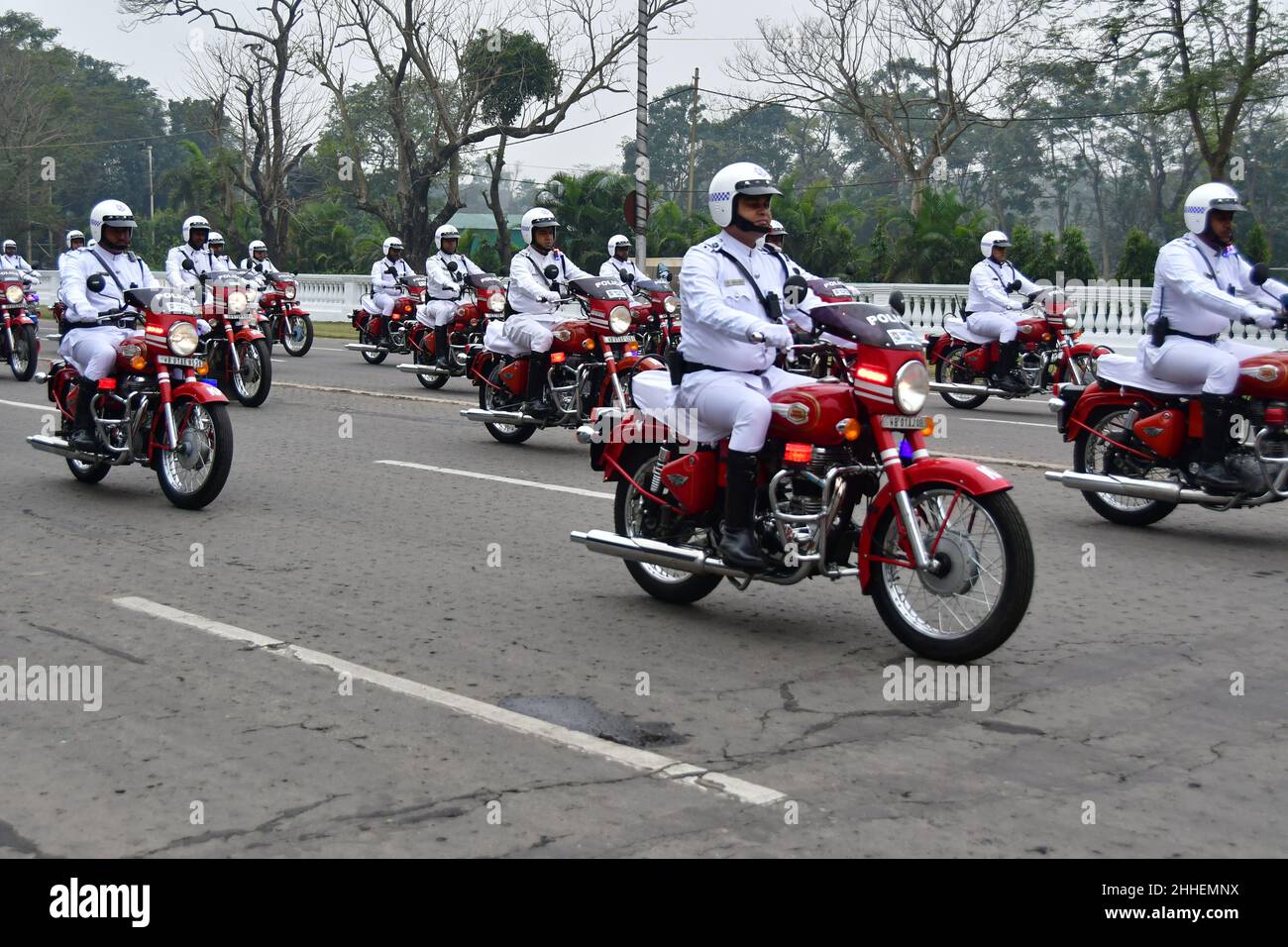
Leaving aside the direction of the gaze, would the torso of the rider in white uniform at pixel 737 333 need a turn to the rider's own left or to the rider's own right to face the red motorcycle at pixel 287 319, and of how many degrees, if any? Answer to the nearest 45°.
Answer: approximately 135° to the rider's own left

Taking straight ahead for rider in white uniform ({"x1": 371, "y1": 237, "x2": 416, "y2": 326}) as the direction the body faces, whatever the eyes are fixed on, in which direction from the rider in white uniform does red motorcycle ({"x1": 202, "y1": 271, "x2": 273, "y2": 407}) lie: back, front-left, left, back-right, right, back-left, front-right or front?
front-right

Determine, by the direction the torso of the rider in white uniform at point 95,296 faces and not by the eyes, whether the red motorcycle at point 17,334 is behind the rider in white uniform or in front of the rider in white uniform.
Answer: behind

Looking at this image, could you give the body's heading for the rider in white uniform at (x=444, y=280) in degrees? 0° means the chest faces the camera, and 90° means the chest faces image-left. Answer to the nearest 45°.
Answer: approximately 315°

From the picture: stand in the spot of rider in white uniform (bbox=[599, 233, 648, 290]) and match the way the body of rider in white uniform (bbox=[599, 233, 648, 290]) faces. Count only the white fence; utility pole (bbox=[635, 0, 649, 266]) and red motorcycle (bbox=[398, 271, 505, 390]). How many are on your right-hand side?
1

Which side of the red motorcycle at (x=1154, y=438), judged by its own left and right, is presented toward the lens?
right

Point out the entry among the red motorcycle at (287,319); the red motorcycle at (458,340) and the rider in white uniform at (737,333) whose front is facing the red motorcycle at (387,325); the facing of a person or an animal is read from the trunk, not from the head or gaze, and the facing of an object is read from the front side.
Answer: the red motorcycle at (287,319)

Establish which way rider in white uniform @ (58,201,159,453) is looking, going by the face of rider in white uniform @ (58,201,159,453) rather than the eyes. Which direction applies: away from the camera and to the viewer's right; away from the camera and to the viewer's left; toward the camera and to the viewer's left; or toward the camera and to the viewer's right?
toward the camera and to the viewer's right

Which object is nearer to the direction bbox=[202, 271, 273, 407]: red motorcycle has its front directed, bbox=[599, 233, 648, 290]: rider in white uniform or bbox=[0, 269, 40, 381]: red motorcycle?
the rider in white uniform

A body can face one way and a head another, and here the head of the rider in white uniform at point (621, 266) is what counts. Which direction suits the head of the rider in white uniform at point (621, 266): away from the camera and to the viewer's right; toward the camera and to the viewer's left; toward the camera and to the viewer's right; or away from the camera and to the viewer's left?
toward the camera and to the viewer's right

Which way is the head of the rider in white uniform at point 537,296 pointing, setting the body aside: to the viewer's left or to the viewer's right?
to the viewer's right
